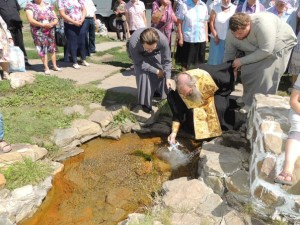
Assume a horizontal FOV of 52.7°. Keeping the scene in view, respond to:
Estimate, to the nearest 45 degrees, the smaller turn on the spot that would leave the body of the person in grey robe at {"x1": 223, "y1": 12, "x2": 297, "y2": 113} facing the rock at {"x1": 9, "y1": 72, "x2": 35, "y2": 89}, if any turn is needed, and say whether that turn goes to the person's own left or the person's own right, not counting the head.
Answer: approximately 45° to the person's own right

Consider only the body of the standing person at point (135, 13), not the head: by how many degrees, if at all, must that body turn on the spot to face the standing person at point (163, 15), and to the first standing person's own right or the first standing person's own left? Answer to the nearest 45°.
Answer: approximately 45° to the first standing person's own left

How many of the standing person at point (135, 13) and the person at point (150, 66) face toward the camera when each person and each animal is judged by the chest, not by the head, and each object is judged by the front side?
2

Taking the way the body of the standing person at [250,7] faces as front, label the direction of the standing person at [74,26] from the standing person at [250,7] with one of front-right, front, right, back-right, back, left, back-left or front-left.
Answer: right

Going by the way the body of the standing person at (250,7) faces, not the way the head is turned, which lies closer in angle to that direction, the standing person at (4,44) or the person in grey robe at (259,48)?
the person in grey robe

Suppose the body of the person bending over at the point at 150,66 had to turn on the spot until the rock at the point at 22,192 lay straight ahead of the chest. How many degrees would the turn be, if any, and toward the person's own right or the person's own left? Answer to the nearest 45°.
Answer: approximately 45° to the person's own right

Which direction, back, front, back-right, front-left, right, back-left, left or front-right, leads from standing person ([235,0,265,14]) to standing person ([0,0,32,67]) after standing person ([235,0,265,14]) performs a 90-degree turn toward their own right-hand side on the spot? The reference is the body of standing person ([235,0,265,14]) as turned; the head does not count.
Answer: front

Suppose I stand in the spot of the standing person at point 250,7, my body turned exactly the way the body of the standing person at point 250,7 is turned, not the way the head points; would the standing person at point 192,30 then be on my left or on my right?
on my right

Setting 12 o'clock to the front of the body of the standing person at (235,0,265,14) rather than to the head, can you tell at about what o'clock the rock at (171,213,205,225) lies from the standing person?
The rock is roughly at 12 o'clock from the standing person.
